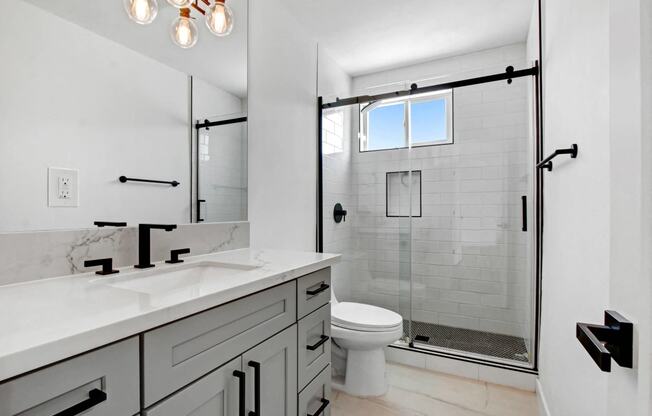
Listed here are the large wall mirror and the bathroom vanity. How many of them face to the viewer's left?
0

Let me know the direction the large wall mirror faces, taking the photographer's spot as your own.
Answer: facing the viewer and to the right of the viewer

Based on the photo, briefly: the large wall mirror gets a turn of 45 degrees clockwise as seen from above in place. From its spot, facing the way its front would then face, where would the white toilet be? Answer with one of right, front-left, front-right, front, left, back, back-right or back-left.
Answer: left
